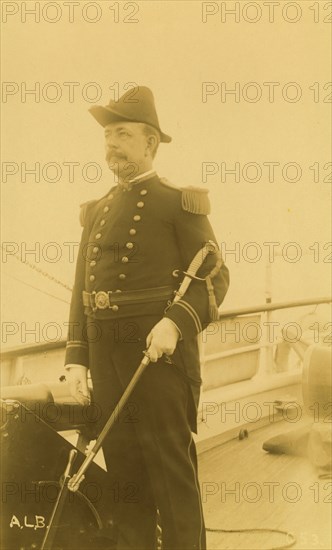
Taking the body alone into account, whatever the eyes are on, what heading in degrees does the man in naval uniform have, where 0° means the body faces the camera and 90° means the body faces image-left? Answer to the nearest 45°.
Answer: approximately 45°
